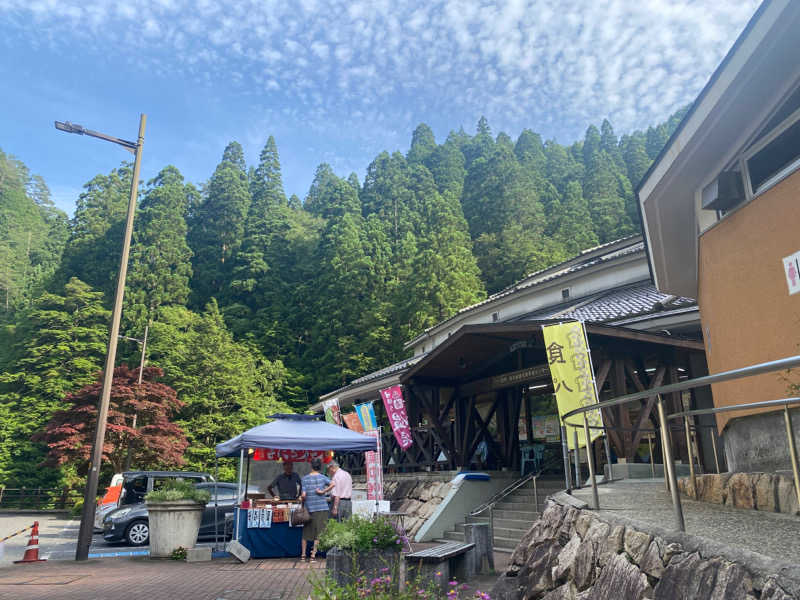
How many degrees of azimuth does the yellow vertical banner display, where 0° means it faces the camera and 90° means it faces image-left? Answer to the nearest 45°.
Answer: approximately 0°

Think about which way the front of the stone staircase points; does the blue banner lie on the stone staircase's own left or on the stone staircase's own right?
on the stone staircase's own right

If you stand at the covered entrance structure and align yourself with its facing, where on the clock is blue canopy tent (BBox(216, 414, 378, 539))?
The blue canopy tent is roughly at 12 o'clock from the covered entrance structure.

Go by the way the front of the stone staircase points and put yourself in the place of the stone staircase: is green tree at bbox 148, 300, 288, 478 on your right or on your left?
on your right

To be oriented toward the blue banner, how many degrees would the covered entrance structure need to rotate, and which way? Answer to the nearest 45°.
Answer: approximately 90° to its right

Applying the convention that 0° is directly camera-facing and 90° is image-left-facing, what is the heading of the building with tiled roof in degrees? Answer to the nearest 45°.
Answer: approximately 45°

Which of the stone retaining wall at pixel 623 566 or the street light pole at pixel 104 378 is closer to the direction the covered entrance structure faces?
the street light pole

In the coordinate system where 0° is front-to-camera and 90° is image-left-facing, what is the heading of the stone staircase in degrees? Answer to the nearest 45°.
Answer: approximately 45°

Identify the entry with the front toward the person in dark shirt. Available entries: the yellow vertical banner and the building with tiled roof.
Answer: the building with tiled roof

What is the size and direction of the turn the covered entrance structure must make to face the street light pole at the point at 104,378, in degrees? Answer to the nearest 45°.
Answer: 0° — it already faces it

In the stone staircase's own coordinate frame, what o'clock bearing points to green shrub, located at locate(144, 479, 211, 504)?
The green shrub is roughly at 1 o'clock from the stone staircase.
